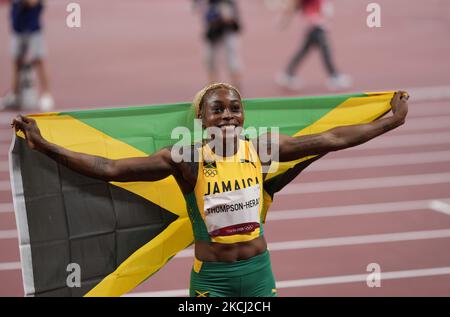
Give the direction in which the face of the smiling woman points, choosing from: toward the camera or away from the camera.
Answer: toward the camera

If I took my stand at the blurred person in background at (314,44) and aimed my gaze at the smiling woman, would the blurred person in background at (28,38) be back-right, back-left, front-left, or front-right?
front-right

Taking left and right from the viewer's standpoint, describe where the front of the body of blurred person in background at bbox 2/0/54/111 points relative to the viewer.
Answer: facing the viewer

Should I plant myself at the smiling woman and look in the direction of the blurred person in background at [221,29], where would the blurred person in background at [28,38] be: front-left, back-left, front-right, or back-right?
front-left

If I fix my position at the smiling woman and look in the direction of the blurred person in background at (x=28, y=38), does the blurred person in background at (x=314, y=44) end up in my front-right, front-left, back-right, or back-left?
front-right

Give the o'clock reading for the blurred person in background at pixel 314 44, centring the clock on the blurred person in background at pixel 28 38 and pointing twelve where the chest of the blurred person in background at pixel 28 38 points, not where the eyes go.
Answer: the blurred person in background at pixel 314 44 is roughly at 9 o'clock from the blurred person in background at pixel 28 38.

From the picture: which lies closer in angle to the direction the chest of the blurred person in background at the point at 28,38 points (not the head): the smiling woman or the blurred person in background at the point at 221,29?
the smiling woman

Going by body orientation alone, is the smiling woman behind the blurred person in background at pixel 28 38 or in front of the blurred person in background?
in front
